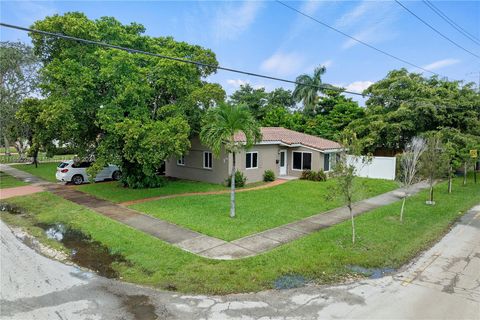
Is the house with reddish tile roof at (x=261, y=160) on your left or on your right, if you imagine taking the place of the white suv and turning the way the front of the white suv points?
on your right

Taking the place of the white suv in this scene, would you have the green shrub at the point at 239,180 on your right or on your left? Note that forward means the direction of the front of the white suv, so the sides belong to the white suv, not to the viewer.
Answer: on your right

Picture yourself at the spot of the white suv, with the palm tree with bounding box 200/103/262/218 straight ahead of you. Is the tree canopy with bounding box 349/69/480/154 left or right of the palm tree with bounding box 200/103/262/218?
left

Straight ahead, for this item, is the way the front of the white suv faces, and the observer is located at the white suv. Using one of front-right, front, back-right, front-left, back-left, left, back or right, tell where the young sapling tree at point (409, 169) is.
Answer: right
